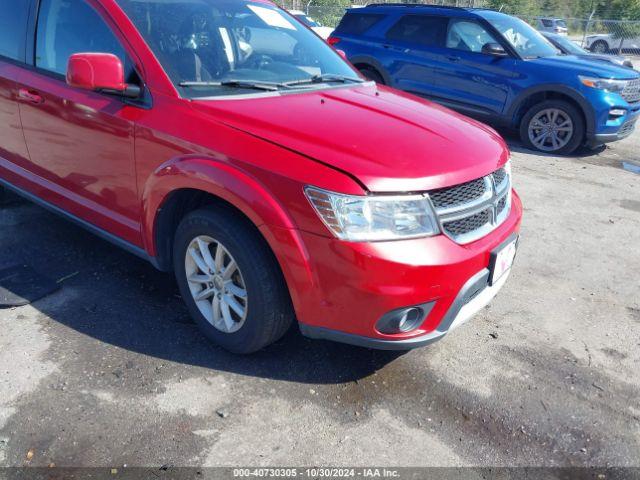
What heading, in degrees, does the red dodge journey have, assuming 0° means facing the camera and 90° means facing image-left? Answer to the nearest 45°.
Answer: approximately 315°

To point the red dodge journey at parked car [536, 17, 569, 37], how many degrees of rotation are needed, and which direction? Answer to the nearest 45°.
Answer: approximately 90° to its left

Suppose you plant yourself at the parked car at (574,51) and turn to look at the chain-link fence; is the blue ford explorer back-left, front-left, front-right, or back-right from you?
back-left

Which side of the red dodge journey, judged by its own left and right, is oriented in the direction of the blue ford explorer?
left

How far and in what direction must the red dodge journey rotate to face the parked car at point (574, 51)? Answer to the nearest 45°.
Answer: approximately 90° to its left

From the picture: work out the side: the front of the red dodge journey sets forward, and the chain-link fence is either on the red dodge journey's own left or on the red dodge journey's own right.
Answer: on the red dodge journey's own left

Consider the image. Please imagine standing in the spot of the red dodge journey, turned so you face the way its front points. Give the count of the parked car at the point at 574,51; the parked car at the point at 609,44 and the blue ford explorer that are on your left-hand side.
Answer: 3

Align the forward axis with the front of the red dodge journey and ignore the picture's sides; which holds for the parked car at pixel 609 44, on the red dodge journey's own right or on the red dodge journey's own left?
on the red dodge journey's own left
